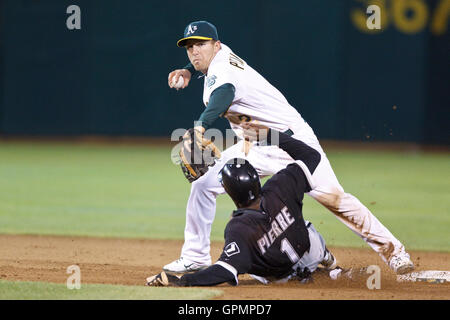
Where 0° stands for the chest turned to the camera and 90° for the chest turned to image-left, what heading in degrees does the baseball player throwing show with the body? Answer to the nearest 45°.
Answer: approximately 90°

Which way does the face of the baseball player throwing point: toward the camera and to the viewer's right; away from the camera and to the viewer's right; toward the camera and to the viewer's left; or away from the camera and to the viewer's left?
toward the camera and to the viewer's left
